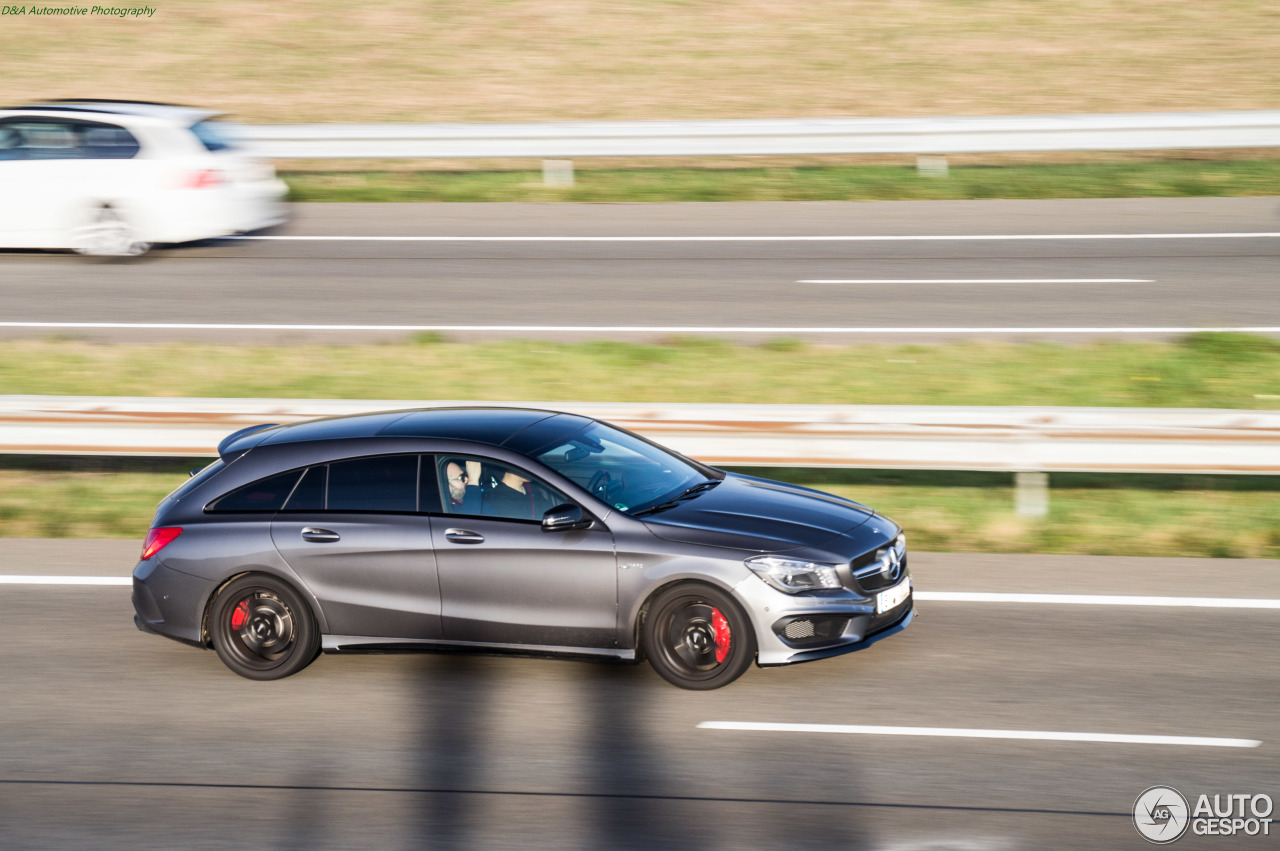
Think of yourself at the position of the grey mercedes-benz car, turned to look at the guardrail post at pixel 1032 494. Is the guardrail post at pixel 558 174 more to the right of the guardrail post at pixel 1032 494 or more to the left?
left

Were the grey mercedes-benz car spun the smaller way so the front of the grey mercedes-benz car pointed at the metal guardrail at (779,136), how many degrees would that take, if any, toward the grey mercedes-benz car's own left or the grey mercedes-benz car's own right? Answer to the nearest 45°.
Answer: approximately 90° to the grey mercedes-benz car's own left

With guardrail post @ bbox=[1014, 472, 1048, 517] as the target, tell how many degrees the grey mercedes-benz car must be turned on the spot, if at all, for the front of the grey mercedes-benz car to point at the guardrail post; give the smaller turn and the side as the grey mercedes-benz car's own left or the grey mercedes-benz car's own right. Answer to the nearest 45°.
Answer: approximately 45° to the grey mercedes-benz car's own left

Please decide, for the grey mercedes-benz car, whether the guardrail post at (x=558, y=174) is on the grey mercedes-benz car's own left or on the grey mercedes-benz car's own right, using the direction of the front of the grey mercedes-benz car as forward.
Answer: on the grey mercedes-benz car's own left

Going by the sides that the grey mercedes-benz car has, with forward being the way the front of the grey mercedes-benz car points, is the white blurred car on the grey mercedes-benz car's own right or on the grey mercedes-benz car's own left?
on the grey mercedes-benz car's own left

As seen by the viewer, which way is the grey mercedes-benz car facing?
to the viewer's right

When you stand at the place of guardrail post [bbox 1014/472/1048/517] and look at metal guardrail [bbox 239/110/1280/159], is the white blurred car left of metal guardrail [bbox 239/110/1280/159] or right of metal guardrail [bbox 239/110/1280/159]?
left

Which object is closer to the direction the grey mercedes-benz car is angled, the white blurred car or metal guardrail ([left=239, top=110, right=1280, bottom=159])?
the metal guardrail
